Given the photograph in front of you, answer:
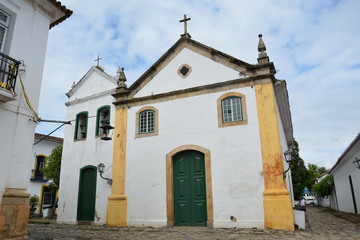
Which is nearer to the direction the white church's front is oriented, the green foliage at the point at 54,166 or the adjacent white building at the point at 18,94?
the adjacent white building

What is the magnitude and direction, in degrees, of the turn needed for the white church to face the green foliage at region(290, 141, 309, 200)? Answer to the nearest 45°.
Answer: approximately 135° to its left

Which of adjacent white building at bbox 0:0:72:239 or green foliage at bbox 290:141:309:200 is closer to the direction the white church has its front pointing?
the adjacent white building

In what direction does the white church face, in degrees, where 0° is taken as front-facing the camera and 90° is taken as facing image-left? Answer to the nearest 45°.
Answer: approximately 0°

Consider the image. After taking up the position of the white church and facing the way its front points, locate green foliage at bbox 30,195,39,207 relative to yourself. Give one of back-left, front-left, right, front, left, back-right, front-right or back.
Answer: back-right

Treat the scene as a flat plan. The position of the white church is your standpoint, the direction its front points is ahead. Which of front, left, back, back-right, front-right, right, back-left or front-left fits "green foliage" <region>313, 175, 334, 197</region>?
back-left

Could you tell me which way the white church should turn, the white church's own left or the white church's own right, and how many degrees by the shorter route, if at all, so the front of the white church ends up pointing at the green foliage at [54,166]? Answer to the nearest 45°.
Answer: approximately 135° to the white church's own right

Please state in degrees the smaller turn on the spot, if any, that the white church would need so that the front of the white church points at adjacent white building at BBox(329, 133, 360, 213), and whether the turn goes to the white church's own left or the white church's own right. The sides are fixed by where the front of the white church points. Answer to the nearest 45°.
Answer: approximately 135° to the white church's own left
